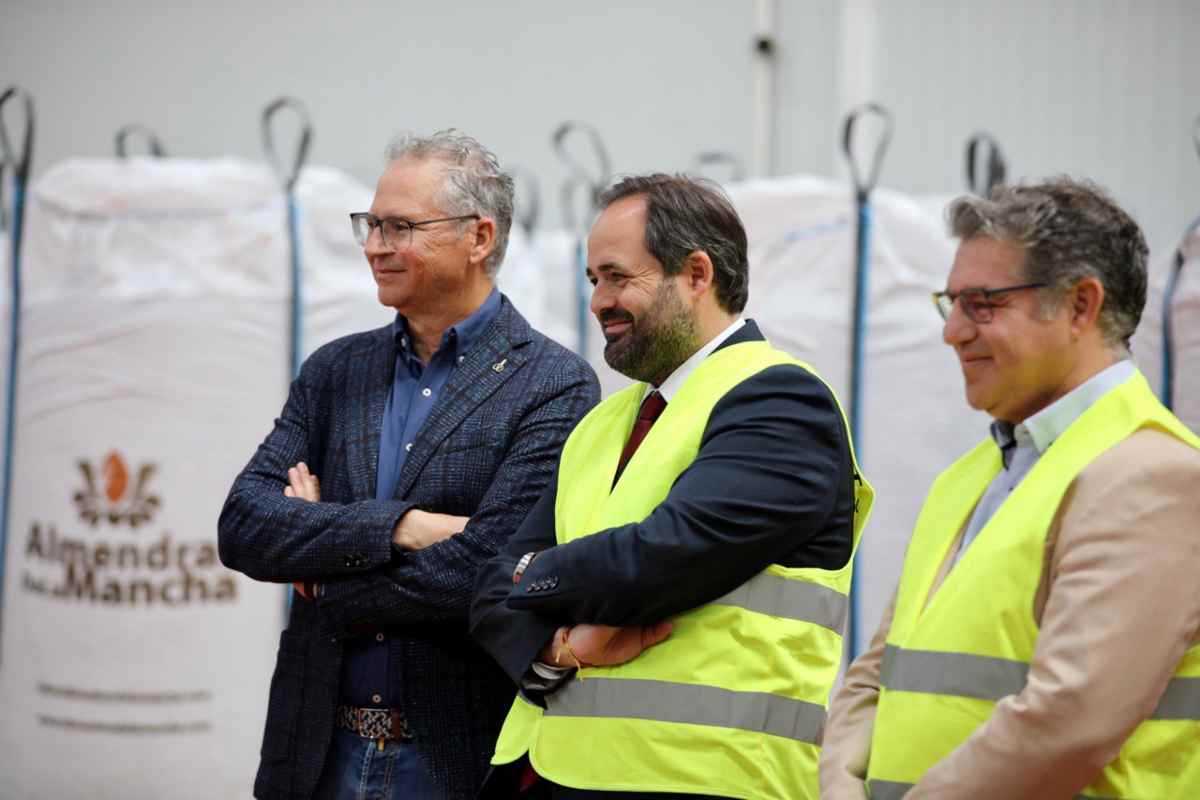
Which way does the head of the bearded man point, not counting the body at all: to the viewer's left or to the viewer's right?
to the viewer's left

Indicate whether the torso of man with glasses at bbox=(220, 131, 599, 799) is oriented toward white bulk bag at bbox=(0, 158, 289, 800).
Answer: no

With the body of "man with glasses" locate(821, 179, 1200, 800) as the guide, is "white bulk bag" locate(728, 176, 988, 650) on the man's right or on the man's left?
on the man's right

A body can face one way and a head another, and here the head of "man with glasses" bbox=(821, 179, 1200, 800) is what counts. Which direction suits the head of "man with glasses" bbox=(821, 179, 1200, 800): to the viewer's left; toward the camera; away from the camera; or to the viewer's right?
to the viewer's left

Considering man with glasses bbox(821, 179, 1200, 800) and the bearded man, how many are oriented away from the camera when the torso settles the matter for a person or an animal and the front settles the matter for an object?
0

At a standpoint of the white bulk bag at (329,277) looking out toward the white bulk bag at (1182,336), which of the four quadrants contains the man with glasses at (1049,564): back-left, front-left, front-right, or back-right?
front-right

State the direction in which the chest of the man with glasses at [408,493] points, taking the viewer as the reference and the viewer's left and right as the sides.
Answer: facing the viewer and to the left of the viewer

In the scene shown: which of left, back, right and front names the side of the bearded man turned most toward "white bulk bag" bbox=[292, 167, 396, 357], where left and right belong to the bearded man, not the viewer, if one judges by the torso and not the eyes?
right

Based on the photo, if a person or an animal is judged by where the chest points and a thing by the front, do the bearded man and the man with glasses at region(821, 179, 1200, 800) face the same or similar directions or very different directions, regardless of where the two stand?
same or similar directions

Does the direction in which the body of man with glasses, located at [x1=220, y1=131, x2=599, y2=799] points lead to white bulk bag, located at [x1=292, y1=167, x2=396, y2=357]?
no
